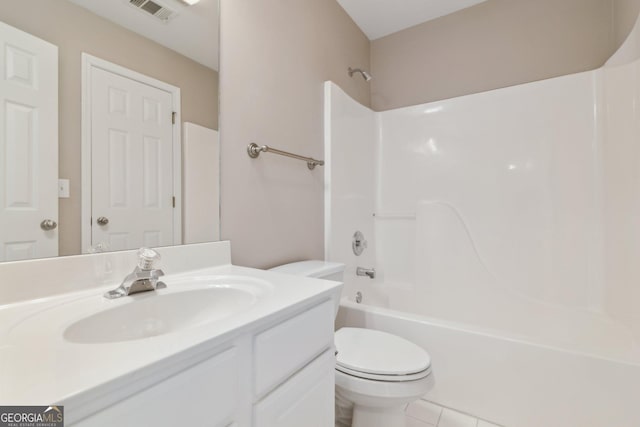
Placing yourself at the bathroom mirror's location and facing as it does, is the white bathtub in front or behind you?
in front

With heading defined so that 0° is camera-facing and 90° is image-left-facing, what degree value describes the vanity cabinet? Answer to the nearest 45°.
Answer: approximately 315°

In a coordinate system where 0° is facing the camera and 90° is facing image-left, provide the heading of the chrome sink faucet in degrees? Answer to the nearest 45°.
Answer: approximately 315°

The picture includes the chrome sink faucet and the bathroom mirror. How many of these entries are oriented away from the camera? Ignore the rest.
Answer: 0
